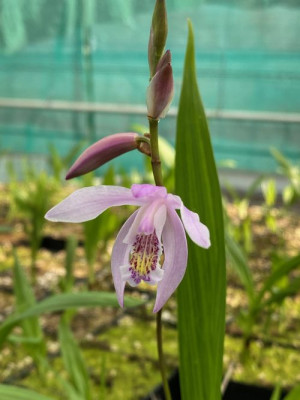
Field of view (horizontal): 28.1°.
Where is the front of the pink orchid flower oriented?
toward the camera

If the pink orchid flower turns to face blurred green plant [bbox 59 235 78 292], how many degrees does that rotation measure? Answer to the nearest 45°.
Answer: approximately 180°

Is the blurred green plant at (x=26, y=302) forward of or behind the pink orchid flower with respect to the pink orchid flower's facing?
behind
